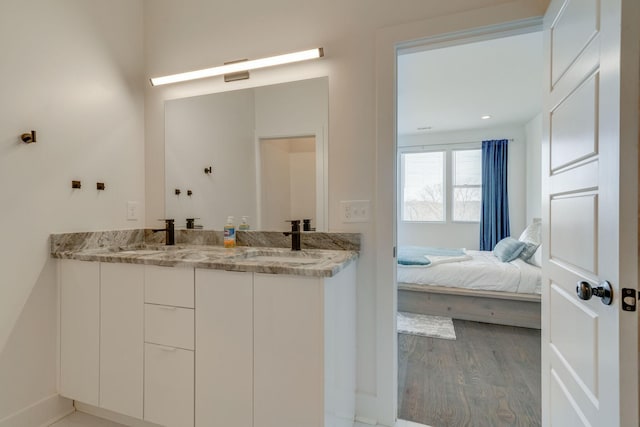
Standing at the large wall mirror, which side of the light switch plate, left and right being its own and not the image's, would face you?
right

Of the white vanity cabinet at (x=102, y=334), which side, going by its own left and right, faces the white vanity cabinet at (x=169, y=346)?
left

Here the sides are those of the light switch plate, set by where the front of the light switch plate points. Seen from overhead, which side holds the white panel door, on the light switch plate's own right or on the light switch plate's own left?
on the light switch plate's own left

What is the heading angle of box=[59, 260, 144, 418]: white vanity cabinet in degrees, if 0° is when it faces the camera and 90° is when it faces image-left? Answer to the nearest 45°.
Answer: approximately 45°

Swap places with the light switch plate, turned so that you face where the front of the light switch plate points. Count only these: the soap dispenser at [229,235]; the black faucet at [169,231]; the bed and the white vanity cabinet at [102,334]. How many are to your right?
3

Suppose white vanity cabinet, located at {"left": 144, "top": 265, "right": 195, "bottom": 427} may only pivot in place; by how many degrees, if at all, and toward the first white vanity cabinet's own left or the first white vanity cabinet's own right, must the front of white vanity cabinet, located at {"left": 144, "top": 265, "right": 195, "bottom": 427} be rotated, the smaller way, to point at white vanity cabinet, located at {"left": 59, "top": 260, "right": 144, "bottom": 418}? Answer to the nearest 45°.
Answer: approximately 90° to the first white vanity cabinet's own right

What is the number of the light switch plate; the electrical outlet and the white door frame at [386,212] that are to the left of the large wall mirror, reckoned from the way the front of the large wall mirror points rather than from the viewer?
2
